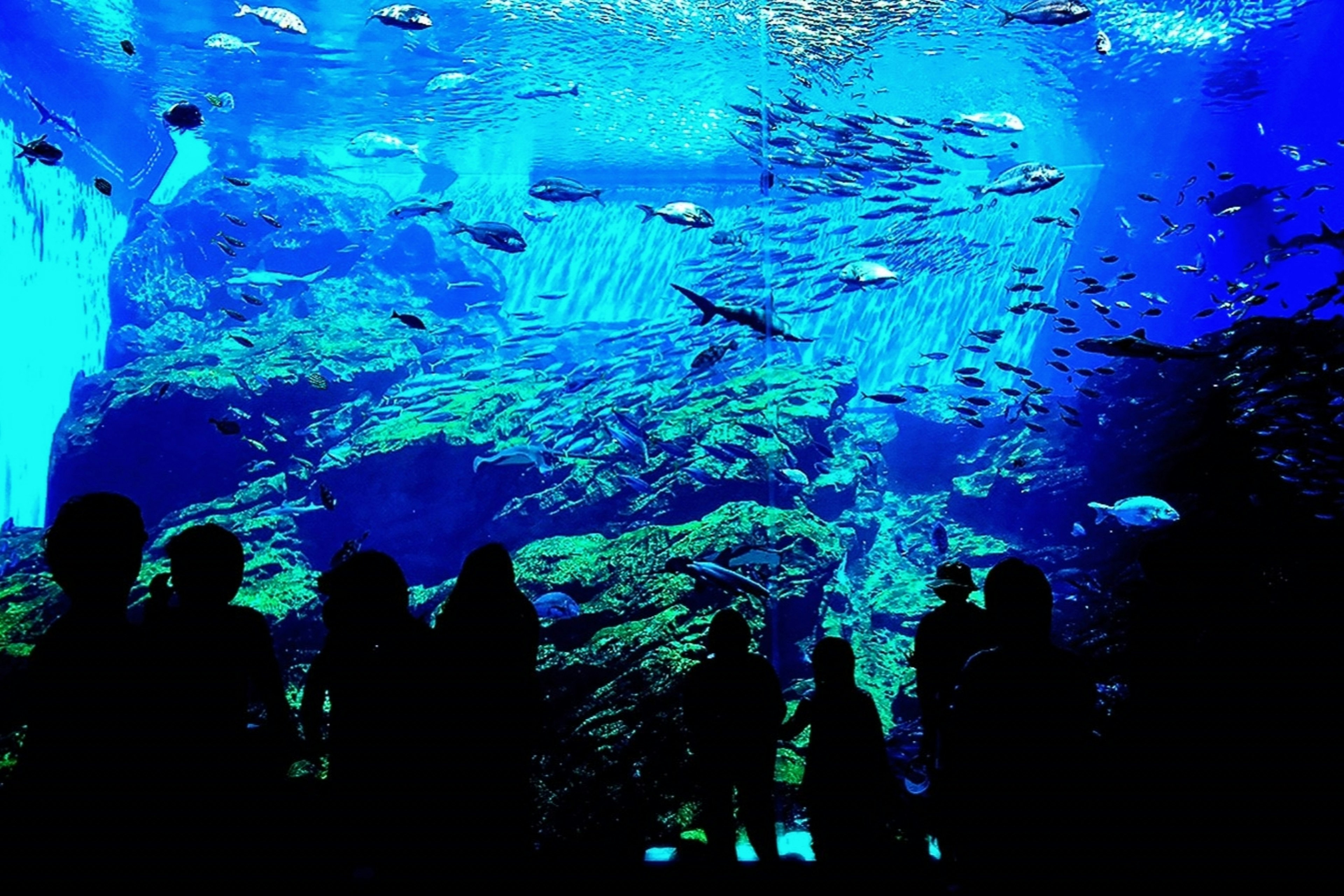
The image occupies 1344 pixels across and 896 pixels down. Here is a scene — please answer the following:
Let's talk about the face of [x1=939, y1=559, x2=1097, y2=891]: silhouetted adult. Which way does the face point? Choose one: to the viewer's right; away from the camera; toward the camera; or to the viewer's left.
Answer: away from the camera

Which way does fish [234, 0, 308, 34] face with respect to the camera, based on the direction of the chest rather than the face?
to the viewer's right

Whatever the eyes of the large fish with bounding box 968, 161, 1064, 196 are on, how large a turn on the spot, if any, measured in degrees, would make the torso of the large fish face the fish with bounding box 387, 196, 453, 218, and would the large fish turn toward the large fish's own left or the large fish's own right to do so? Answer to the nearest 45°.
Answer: approximately 180°

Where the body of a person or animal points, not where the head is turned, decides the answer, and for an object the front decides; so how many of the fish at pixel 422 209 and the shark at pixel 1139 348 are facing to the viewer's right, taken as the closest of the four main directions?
0

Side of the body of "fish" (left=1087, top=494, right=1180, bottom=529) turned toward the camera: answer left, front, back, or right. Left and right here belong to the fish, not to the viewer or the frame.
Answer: right

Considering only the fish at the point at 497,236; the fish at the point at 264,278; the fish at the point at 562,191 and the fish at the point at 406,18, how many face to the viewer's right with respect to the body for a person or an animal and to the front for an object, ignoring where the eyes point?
2

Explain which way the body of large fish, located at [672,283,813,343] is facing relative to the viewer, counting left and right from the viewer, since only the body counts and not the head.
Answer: facing to the right of the viewer

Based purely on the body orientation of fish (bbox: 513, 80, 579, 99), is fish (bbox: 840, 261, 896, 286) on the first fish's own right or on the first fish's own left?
on the first fish's own left

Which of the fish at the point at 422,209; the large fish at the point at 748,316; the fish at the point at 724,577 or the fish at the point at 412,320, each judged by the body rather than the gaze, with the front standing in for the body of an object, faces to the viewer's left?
the fish at the point at 422,209

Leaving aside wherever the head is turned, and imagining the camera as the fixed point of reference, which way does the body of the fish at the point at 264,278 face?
to the viewer's left

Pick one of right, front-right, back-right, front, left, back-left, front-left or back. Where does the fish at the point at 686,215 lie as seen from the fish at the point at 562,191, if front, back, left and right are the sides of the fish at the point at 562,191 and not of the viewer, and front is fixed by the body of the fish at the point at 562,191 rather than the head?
back

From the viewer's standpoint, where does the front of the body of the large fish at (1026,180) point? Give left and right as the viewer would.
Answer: facing to the right of the viewer
